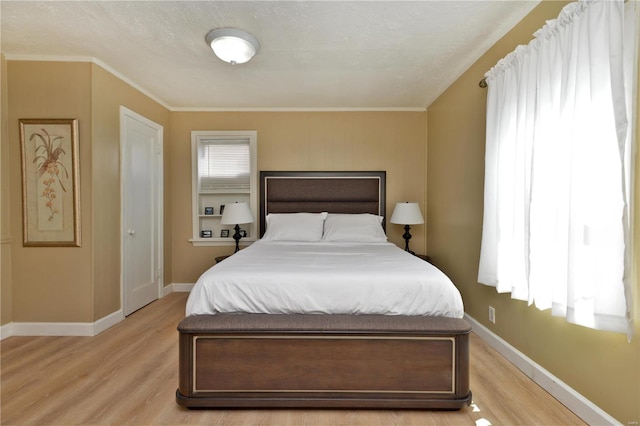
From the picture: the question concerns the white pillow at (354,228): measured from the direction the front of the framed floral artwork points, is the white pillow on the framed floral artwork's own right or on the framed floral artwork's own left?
on the framed floral artwork's own left

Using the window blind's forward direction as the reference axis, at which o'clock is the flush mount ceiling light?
The flush mount ceiling light is roughly at 12 o'clock from the window blind.

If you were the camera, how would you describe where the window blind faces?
facing the viewer

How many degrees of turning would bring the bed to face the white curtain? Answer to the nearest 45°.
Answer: approximately 90° to its left

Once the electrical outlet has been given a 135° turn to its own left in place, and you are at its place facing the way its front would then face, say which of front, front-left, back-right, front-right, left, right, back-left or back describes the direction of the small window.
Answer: back

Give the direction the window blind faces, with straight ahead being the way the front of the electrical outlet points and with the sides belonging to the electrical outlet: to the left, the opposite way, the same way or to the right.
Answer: to the left

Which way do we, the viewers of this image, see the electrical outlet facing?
facing the viewer and to the left of the viewer

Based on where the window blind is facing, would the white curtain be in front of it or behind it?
in front

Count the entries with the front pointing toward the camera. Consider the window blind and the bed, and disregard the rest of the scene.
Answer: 2

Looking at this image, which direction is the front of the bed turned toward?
toward the camera
